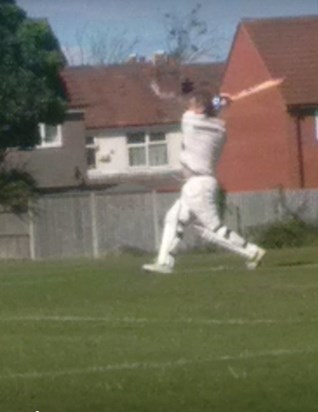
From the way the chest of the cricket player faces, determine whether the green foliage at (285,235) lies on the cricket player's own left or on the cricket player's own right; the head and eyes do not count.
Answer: on the cricket player's own right

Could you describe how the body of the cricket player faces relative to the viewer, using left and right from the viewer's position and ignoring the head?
facing away from the viewer and to the left of the viewer
